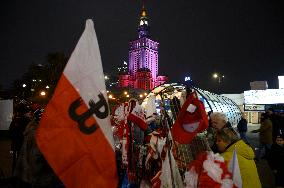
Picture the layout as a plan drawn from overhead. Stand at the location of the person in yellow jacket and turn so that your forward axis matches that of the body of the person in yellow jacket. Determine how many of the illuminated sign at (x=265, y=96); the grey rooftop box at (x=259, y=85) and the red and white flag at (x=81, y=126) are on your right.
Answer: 2

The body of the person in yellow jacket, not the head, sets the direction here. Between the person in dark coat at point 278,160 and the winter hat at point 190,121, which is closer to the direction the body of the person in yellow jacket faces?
the winter hat

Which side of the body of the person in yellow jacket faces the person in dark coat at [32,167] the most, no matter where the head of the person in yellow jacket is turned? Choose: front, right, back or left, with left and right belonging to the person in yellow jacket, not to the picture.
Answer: front

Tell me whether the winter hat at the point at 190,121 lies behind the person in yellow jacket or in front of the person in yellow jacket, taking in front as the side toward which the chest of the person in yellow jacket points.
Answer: in front

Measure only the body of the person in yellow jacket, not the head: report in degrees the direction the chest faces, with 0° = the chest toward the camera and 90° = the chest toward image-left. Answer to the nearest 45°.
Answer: approximately 90°

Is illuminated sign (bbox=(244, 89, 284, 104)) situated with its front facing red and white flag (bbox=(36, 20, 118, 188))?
yes

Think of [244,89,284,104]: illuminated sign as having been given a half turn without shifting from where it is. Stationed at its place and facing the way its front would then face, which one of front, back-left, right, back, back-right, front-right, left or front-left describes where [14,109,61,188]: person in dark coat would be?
back

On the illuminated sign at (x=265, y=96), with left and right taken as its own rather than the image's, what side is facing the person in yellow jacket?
front

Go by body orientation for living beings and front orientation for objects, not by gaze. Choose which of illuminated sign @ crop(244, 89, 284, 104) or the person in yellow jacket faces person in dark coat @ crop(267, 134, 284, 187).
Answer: the illuminated sign

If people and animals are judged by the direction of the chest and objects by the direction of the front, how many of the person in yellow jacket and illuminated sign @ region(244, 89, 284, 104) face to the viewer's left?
1

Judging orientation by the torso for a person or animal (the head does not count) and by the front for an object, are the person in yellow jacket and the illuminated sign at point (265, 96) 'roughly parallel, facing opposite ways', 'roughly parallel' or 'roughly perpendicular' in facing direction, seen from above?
roughly perpendicular

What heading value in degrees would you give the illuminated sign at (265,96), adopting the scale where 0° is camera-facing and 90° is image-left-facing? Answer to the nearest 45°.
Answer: approximately 0°
